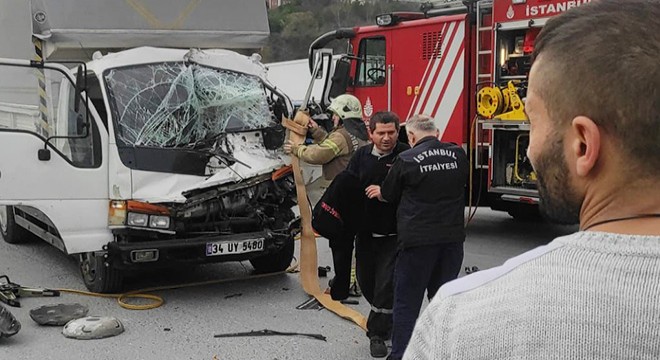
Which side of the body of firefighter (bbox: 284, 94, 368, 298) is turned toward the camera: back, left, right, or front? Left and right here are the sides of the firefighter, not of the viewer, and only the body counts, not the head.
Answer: left

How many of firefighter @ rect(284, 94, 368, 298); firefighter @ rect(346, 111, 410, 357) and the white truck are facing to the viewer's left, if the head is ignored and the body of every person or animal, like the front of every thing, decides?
1

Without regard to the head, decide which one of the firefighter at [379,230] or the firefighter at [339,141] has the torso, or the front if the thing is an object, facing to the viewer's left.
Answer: the firefighter at [339,141]

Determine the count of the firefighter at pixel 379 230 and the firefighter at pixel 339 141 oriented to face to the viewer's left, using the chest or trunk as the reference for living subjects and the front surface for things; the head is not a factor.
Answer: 1

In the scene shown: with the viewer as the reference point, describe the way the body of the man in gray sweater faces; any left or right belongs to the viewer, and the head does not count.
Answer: facing away from the viewer and to the left of the viewer

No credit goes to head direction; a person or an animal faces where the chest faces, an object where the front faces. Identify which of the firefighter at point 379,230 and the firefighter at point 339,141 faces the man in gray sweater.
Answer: the firefighter at point 379,230

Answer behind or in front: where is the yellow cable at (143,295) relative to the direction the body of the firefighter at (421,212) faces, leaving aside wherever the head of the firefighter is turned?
in front

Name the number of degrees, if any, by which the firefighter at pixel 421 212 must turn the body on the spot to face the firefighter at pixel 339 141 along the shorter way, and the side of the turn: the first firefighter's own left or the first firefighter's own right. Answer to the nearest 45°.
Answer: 0° — they already face them

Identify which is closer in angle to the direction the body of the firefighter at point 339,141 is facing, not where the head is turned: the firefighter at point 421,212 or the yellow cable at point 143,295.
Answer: the yellow cable

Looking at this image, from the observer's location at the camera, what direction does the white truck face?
facing the viewer and to the right of the viewer

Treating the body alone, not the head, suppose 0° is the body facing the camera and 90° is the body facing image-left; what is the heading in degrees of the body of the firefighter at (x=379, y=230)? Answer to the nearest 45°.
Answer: approximately 0°

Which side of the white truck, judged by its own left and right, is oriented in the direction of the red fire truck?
left

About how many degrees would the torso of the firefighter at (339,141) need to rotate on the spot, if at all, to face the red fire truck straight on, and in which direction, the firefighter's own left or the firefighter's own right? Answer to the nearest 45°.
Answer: approximately 135° to the firefighter's own right

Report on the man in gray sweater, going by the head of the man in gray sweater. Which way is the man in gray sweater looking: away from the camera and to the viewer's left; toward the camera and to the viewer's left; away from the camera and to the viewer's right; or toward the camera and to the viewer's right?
away from the camera and to the viewer's left

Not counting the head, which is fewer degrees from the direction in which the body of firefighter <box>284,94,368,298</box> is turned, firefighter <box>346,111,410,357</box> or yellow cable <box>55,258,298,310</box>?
the yellow cable

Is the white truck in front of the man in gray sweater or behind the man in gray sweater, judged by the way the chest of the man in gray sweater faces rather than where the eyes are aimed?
in front

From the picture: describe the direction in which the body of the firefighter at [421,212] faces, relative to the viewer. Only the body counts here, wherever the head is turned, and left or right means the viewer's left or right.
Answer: facing away from the viewer and to the left of the viewer

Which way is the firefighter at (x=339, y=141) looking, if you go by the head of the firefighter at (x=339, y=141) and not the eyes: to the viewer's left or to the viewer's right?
to the viewer's left

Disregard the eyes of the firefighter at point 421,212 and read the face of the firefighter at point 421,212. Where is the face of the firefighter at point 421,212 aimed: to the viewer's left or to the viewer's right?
to the viewer's left
